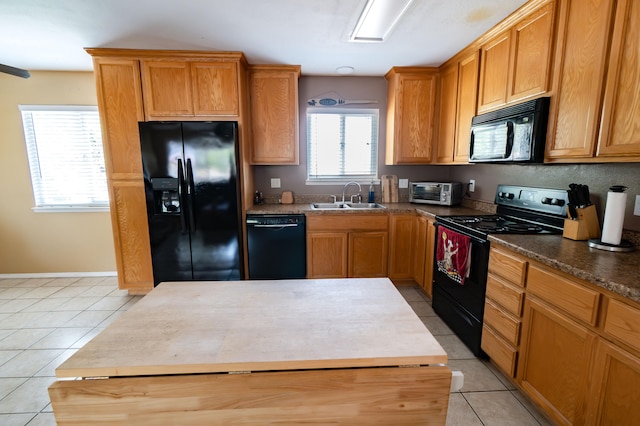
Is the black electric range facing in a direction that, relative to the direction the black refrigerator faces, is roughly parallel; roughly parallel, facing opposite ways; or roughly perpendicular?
roughly perpendicular

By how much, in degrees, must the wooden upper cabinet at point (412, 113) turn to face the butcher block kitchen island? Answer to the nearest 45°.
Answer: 0° — it already faces it

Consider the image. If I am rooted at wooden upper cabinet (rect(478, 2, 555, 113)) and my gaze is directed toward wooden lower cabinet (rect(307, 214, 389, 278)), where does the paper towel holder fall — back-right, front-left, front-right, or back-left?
back-left

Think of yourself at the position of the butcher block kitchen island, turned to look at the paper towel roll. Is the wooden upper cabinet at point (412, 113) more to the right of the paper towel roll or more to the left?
left

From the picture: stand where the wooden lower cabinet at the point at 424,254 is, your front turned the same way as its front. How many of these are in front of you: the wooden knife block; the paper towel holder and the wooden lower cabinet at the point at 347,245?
1

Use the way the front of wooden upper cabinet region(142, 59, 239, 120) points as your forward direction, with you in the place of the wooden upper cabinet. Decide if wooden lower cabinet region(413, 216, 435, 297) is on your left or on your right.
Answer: on your left

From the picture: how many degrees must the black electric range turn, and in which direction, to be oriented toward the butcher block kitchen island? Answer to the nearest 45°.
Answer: approximately 45° to its left

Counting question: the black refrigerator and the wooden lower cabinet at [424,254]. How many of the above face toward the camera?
1

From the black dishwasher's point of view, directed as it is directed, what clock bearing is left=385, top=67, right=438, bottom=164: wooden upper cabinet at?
The wooden upper cabinet is roughly at 9 o'clock from the black dishwasher.

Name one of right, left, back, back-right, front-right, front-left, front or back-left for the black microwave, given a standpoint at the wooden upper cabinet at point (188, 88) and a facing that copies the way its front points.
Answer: front-left

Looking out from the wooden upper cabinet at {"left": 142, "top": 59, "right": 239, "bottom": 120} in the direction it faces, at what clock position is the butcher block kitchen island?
The butcher block kitchen island is roughly at 12 o'clock from the wooden upper cabinet.

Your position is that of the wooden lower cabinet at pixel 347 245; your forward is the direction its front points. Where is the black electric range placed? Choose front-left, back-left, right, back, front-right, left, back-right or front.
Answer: front-left
